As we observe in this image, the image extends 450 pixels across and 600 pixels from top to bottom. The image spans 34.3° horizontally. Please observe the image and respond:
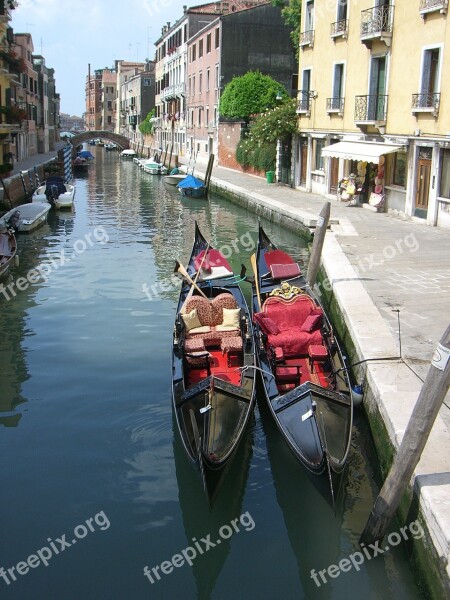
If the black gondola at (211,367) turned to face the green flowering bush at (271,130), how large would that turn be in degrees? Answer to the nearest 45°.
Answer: approximately 180°

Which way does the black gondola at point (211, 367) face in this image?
toward the camera

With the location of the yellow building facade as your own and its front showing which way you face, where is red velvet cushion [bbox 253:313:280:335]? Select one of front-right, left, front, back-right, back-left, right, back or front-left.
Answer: front-left

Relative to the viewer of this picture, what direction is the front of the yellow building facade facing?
facing the viewer and to the left of the viewer

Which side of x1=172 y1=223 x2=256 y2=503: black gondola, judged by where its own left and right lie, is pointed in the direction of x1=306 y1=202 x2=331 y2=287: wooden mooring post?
back

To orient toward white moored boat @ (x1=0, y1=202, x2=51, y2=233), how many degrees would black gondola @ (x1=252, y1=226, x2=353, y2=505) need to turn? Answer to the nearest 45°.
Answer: approximately 135° to its right

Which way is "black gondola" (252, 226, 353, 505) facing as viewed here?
toward the camera

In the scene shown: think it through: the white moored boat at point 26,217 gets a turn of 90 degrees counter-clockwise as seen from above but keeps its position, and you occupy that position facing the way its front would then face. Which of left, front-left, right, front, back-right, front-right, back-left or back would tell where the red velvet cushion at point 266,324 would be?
back-left

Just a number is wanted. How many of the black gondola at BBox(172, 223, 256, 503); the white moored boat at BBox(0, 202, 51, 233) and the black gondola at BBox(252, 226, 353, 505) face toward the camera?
2

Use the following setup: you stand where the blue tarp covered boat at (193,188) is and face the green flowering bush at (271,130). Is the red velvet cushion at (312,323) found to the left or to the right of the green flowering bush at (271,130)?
right

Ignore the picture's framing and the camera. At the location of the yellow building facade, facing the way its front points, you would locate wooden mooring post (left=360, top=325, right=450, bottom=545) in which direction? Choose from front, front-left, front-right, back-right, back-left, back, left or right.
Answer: front-left

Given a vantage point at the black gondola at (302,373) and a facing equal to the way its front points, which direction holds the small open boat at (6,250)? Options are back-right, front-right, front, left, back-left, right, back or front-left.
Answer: back-right

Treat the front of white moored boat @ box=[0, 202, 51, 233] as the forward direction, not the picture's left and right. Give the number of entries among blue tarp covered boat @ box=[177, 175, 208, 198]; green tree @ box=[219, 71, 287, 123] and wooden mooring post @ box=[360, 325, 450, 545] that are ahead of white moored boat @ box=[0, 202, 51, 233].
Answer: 2

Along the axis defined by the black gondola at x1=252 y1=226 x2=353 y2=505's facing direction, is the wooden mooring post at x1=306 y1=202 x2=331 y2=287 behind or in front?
behind

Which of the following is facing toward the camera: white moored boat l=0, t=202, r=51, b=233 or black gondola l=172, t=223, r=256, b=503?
the black gondola

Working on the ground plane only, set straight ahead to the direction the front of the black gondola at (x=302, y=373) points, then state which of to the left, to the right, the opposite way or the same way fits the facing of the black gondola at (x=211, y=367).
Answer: the same way
